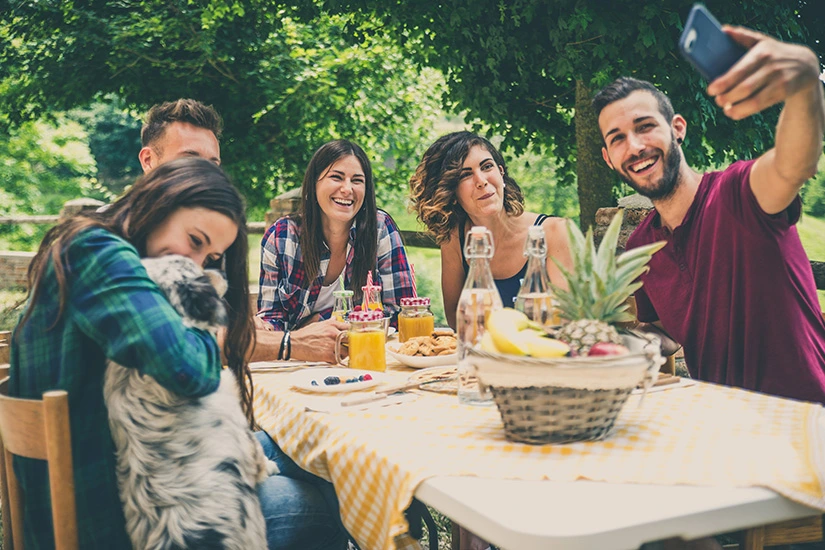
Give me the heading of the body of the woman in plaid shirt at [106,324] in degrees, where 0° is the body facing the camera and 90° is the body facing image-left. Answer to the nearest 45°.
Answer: approximately 270°

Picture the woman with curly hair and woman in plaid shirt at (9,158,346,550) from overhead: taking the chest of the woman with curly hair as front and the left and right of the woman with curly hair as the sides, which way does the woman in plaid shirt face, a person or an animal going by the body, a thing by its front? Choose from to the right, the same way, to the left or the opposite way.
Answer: to the left

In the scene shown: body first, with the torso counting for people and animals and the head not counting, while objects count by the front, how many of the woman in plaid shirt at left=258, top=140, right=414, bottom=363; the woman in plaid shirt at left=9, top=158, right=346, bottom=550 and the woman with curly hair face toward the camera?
2

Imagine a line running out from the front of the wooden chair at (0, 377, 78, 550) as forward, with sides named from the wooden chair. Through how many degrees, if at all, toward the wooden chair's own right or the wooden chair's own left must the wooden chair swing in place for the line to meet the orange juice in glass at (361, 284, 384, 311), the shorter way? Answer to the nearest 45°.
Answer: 0° — it already faces it

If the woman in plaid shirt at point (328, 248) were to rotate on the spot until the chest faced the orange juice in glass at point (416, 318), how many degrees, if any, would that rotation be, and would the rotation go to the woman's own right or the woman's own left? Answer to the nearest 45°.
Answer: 0° — they already face it

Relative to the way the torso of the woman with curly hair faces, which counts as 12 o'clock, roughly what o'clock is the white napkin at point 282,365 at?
The white napkin is roughly at 1 o'clock from the woman with curly hair.
